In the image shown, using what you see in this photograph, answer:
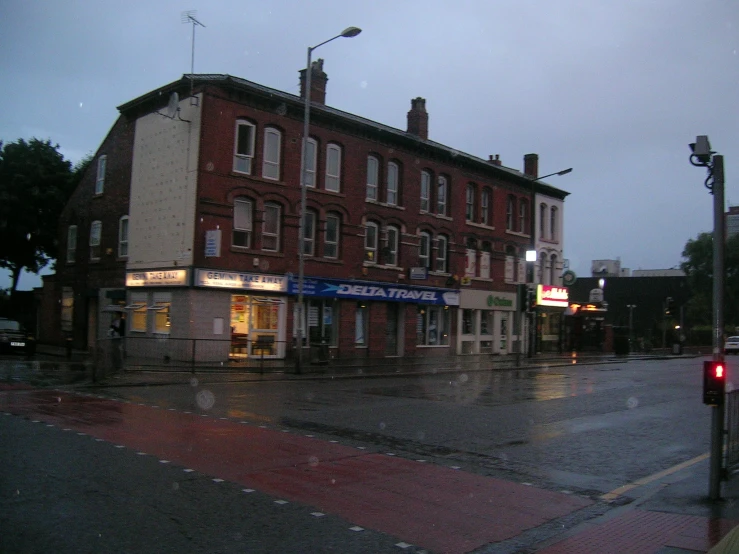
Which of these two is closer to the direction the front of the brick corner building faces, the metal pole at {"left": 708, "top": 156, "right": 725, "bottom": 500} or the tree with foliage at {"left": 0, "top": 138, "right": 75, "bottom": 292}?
the metal pole

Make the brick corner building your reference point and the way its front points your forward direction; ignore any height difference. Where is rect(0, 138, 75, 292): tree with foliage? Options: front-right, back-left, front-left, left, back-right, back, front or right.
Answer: back

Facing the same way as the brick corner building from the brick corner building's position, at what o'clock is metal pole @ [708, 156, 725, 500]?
The metal pole is roughly at 1 o'clock from the brick corner building.

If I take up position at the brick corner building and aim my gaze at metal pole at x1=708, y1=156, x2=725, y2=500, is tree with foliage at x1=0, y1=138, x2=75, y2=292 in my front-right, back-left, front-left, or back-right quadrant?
back-right

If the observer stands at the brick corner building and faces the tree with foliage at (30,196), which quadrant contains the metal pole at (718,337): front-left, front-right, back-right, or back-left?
back-left
